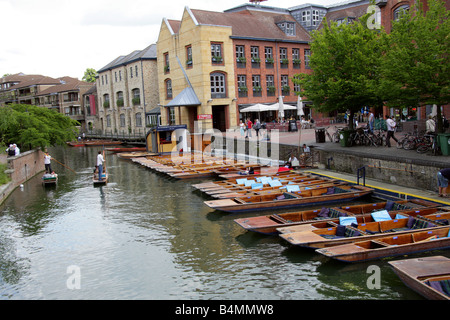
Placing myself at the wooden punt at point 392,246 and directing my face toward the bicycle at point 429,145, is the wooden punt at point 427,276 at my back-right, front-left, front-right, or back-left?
back-right

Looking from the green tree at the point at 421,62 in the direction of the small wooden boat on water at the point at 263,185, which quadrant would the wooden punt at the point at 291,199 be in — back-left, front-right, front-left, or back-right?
front-left
